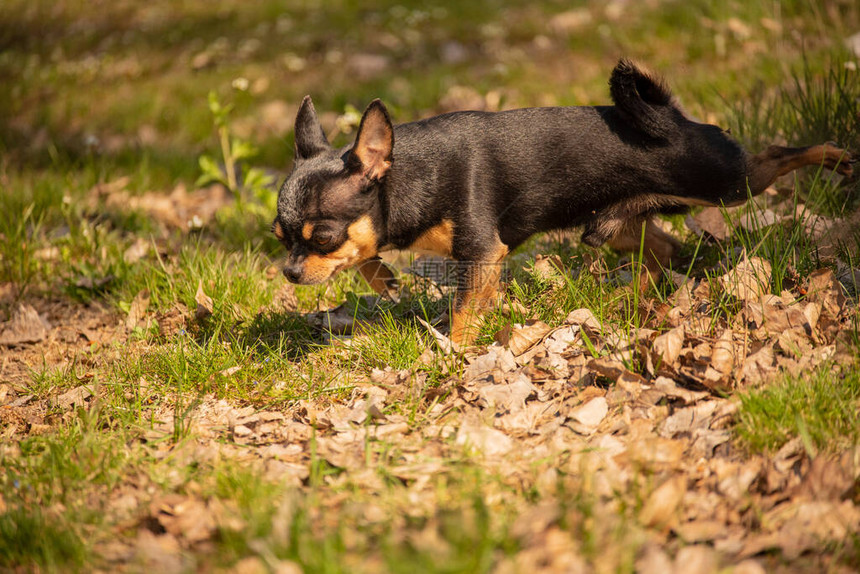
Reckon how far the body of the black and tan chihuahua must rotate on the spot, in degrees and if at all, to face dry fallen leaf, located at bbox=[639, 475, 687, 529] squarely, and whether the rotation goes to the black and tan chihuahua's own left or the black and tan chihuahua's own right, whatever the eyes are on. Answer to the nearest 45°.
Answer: approximately 90° to the black and tan chihuahua's own left

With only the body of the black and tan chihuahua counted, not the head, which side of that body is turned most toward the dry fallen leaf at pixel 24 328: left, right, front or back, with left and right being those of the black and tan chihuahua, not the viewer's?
front

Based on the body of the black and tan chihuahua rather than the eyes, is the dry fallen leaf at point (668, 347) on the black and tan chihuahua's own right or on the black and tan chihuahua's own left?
on the black and tan chihuahua's own left

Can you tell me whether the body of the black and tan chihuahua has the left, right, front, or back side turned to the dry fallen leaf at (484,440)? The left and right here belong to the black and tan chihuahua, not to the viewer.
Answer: left

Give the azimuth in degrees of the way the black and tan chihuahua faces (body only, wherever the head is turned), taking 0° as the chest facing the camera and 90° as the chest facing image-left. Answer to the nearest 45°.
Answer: approximately 90°
